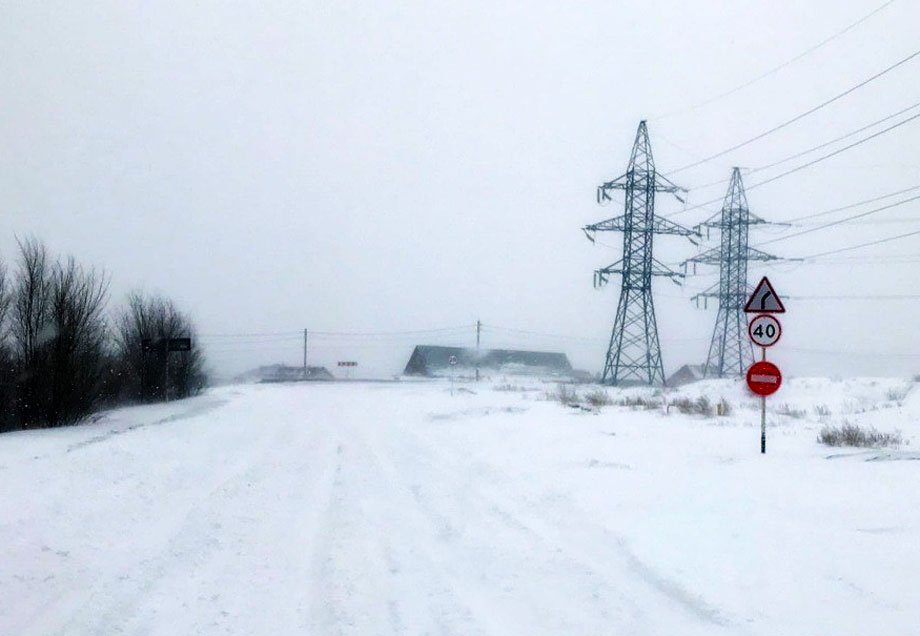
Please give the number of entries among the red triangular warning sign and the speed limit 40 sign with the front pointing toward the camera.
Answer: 2

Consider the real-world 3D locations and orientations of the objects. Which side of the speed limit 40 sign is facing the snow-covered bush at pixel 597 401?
back

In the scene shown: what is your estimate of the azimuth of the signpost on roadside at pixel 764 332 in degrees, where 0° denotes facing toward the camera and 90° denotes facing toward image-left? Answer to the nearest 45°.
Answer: approximately 0°

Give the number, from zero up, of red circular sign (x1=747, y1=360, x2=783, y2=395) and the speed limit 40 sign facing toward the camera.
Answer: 2

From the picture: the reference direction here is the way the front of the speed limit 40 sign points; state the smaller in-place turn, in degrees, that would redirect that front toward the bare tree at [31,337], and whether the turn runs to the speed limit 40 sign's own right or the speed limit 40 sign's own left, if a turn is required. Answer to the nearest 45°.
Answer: approximately 90° to the speed limit 40 sign's own right

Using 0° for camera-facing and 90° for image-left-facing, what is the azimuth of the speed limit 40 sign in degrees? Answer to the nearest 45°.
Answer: approximately 0°
